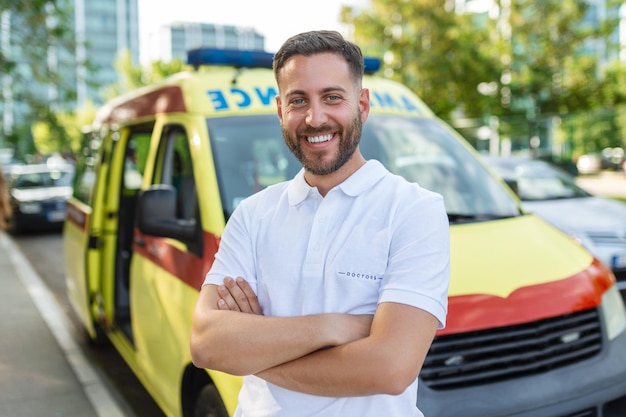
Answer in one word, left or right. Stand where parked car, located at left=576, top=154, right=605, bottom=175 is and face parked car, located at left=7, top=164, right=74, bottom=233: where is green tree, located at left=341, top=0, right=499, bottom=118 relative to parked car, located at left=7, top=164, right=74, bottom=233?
right

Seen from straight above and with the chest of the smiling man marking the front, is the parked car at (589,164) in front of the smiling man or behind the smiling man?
behind

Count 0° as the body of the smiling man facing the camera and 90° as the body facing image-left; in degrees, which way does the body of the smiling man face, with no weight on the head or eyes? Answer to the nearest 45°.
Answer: approximately 0°

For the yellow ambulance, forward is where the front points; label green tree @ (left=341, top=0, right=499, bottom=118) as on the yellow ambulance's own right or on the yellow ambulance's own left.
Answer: on the yellow ambulance's own left

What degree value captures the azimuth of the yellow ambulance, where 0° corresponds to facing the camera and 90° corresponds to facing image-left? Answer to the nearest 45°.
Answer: approximately 315°

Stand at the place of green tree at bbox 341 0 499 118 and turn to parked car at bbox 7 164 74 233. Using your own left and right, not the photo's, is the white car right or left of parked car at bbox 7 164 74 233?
left

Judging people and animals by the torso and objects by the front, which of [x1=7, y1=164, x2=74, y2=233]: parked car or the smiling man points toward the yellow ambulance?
the parked car

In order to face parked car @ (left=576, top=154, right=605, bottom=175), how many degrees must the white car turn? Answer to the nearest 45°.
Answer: approximately 135° to its left

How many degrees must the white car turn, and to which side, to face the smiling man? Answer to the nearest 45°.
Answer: approximately 45° to its right

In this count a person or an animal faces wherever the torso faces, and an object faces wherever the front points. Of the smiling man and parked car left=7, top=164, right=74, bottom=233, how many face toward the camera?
2
